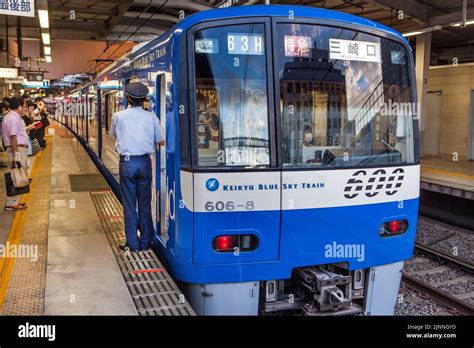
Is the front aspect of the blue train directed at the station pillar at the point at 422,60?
no

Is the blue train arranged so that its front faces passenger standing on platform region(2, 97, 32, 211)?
no

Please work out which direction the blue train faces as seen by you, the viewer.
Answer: facing the viewer and to the right of the viewer
